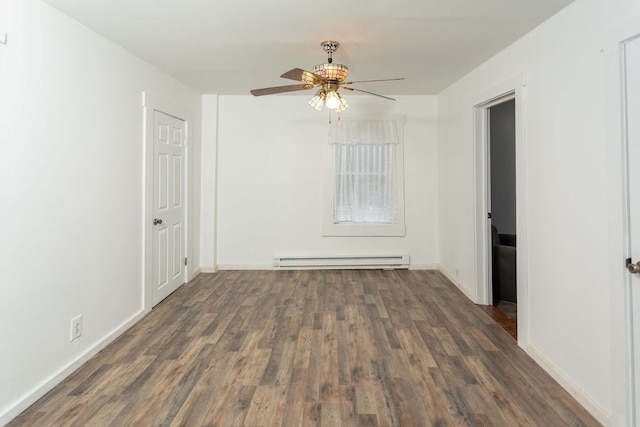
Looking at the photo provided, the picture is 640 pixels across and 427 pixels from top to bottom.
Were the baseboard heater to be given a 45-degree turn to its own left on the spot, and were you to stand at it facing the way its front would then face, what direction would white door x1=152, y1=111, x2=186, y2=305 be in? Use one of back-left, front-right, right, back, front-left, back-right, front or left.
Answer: right

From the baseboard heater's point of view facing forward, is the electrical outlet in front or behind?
in front

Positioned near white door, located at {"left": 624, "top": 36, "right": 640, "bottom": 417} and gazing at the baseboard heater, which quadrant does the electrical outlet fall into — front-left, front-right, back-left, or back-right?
front-left

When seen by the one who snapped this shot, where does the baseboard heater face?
facing the viewer

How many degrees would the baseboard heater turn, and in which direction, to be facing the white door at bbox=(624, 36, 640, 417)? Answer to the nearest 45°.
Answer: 0° — it already faces it
